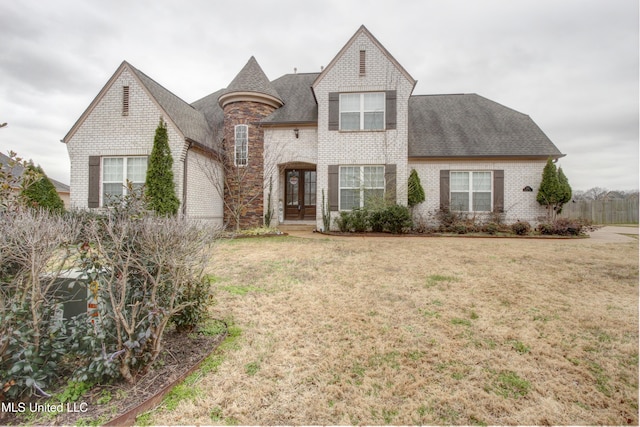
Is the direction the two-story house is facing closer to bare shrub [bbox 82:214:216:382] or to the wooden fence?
the bare shrub

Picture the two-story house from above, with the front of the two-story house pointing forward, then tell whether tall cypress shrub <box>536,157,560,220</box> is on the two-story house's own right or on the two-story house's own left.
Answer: on the two-story house's own left

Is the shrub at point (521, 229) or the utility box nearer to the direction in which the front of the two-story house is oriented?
the utility box

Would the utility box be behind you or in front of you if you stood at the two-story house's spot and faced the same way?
in front

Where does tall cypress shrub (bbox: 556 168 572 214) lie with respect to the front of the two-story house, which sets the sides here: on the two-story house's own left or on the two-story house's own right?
on the two-story house's own left

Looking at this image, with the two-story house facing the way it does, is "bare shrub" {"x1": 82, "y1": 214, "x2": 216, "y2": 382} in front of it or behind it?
in front

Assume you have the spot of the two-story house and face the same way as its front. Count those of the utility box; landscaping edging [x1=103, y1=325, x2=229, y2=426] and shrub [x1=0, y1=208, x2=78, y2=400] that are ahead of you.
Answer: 3

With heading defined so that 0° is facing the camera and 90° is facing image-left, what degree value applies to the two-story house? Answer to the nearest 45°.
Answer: approximately 0°

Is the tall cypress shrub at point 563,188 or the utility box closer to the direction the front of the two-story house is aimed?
the utility box

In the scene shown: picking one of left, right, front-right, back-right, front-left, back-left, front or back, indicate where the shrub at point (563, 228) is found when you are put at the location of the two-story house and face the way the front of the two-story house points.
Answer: left

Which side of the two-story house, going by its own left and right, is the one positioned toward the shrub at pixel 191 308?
front

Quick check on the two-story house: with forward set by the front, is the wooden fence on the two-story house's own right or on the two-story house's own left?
on the two-story house's own left
